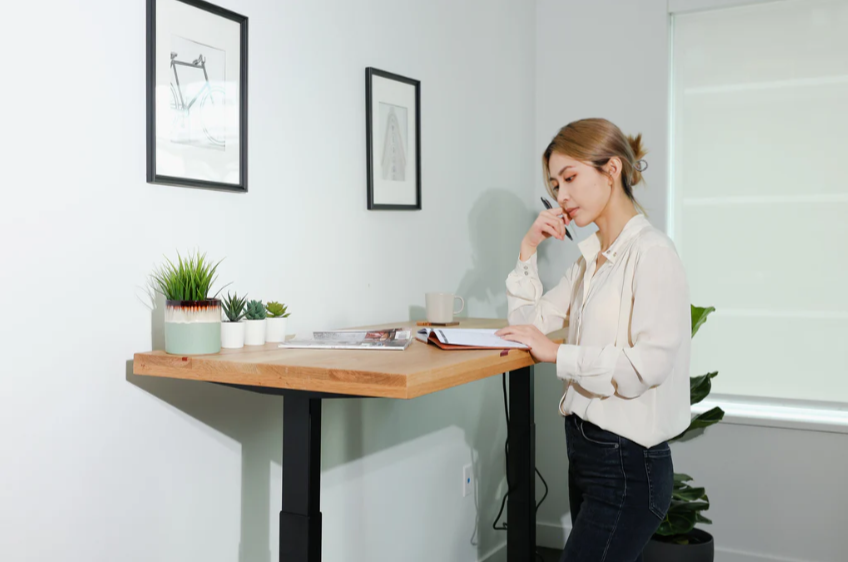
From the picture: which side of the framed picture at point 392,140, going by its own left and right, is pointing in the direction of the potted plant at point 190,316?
right

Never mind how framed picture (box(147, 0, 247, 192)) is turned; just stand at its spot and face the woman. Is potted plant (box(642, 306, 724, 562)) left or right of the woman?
left

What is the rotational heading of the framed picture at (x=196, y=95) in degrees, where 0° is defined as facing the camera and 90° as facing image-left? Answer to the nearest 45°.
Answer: approximately 315°

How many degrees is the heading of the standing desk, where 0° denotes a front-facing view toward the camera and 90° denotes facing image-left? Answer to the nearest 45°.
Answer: approximately 315°

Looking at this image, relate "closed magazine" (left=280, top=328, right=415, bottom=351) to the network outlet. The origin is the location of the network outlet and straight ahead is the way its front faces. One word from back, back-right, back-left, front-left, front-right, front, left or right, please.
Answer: front-right
